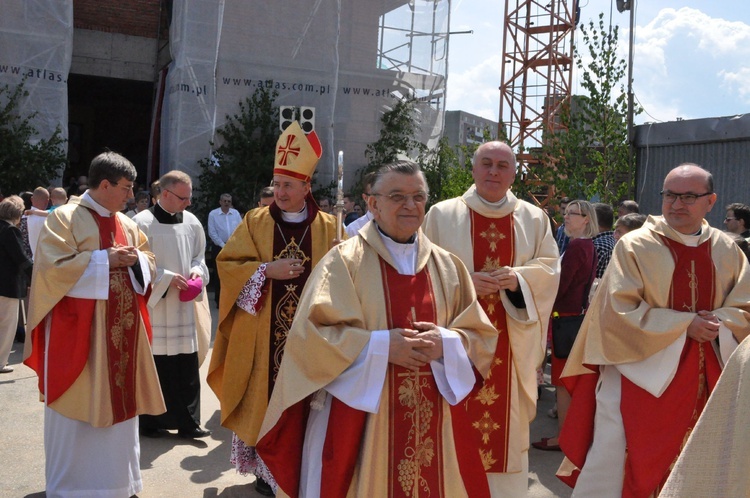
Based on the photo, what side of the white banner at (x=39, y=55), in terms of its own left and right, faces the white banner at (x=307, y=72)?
left

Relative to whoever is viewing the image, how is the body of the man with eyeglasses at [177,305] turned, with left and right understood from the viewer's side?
facing the viewer and to the right of the viewer

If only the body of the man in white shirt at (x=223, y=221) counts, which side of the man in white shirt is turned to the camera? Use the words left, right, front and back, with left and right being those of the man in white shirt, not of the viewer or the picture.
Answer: front

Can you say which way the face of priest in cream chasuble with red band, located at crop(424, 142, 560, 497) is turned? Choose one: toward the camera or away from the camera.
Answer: toward the camera

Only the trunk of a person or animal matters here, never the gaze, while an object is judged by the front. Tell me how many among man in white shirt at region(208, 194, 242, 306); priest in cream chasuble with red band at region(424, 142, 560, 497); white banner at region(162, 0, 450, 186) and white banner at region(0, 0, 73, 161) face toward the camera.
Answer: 4

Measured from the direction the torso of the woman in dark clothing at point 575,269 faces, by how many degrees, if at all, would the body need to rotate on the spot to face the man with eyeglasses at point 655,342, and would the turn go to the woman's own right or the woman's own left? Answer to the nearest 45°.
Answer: approximately 90° to the woman's own left

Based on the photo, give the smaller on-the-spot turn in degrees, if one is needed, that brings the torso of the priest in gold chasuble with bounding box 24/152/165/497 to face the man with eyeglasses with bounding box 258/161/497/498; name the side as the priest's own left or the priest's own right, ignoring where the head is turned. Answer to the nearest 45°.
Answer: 0° — they already face them

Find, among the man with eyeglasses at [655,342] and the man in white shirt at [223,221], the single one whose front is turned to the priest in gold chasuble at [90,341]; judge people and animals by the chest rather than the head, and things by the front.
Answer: the man in white shirt

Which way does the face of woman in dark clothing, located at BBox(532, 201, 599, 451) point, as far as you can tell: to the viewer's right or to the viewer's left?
to the viewer's left

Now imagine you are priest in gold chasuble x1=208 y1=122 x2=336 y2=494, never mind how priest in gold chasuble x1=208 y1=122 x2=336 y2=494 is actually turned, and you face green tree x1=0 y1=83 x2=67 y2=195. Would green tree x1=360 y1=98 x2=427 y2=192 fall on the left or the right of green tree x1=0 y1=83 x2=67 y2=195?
right

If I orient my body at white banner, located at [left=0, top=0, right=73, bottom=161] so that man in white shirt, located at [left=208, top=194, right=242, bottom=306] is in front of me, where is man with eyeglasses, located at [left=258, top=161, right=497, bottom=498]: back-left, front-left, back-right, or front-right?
front-right

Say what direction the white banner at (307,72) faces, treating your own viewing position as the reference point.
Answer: facing the viewer
